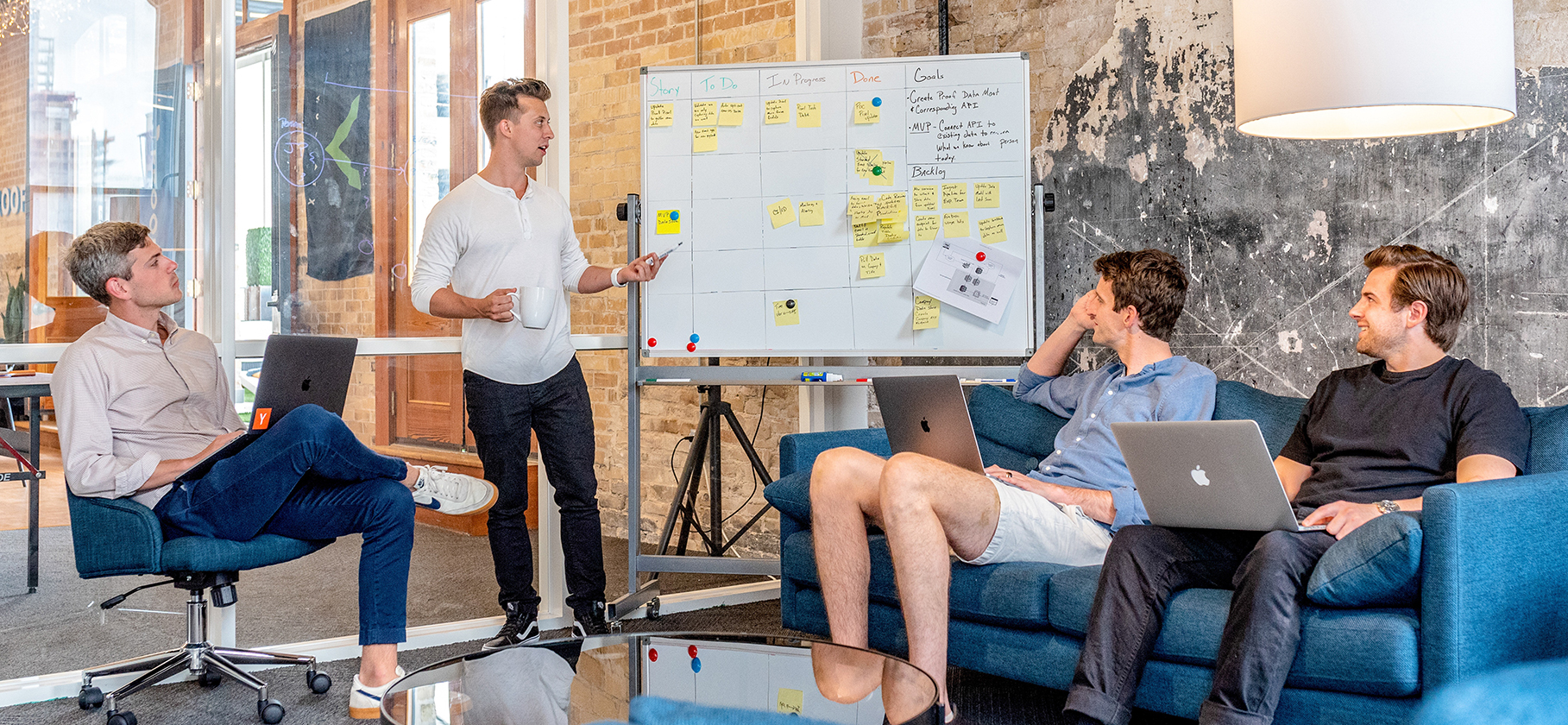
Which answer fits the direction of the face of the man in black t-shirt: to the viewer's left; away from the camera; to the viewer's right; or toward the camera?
to the viewer's left

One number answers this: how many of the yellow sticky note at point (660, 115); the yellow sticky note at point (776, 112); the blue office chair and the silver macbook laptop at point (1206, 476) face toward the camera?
2

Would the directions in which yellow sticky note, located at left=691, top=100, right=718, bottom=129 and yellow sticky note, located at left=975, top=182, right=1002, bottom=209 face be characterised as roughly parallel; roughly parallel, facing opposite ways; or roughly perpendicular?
roughly parallel

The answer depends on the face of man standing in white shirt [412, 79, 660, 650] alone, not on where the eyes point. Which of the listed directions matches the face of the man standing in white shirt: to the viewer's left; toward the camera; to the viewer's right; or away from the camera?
to the viewer's right

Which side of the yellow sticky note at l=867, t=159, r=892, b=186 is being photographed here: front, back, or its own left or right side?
front

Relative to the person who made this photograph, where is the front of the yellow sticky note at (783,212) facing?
facing the viewer

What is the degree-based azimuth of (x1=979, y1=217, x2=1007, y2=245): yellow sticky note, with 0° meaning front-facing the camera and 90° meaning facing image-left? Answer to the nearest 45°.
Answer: approximately 0°

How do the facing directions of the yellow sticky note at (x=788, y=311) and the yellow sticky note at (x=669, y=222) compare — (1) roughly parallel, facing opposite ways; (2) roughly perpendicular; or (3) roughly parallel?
roughly parallel

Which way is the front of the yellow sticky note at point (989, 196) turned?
toward the camera

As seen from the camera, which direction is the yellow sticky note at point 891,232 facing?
toward the camera

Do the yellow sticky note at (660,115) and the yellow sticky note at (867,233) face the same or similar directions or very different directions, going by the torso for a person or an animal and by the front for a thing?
same or similar directions
